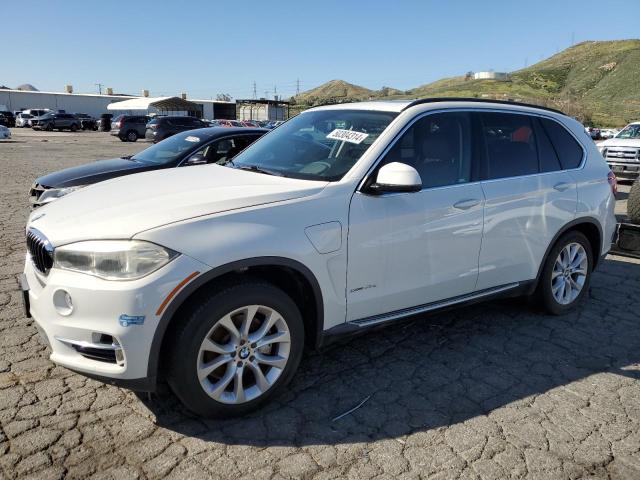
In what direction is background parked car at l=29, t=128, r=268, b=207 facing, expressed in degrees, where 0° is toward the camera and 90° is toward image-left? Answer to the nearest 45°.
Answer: approximately 45°

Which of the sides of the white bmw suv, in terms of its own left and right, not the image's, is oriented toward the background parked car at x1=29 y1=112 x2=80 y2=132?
right

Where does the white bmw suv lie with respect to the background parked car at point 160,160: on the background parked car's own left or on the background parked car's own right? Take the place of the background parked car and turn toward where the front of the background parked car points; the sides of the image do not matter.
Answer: on the background parked car's own left

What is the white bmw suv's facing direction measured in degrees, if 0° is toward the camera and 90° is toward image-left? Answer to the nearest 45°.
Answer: approximately 45°

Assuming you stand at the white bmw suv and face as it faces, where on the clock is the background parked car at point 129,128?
The background parked car is roughly at 4 o'clock from the white bmw suv.
